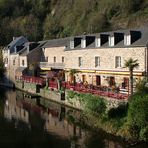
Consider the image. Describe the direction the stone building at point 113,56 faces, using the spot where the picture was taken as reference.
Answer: facing the viewer and to the left of the viewer

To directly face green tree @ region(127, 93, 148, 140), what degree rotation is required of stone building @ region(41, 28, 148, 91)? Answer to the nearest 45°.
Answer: approximately 45° to its left
